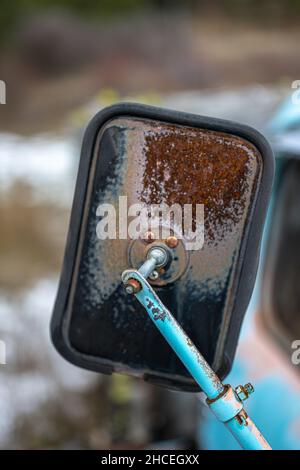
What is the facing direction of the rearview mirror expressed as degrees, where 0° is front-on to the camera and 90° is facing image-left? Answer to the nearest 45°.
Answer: approximately 180°
